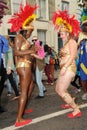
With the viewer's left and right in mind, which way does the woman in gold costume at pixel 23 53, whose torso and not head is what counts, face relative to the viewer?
facing to the right of the viewer

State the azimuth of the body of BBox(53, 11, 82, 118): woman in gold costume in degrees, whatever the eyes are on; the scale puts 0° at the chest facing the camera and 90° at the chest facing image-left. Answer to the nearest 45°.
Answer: approximately 90°

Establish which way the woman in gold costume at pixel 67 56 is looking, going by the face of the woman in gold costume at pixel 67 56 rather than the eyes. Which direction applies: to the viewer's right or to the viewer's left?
to the viewer's left

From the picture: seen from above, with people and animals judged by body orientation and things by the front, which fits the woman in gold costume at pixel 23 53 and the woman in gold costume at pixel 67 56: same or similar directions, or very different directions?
very different directions
